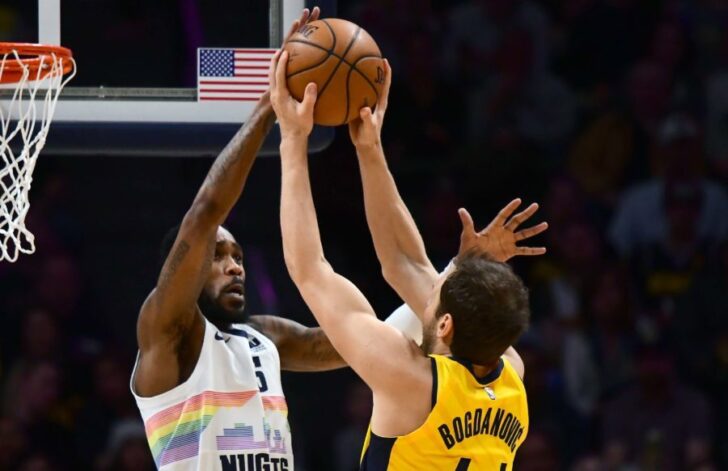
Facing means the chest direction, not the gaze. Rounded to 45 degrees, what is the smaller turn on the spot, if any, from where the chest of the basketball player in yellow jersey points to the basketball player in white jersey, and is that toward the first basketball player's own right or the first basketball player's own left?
0° — they already face them

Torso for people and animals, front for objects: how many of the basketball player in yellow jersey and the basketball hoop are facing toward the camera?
1

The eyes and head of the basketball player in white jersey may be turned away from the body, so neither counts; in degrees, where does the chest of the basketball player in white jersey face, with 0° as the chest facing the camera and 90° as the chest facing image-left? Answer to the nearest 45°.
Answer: approximately 315°

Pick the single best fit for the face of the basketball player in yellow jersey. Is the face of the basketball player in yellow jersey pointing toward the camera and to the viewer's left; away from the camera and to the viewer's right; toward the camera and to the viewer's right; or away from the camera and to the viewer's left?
away from the camera and to the viewer's left

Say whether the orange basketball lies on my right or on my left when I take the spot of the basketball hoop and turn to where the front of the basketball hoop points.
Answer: on my left

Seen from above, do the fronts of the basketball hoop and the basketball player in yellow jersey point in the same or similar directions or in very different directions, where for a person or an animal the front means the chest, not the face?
very different directions

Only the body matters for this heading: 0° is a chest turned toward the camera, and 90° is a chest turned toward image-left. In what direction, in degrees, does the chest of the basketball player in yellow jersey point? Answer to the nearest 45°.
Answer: approximately 135°

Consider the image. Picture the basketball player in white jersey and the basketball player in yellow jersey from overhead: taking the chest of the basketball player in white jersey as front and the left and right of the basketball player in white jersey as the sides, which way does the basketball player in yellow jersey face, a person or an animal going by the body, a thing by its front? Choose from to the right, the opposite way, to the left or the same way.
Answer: the opposite way

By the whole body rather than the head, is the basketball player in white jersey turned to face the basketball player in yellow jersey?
yes
